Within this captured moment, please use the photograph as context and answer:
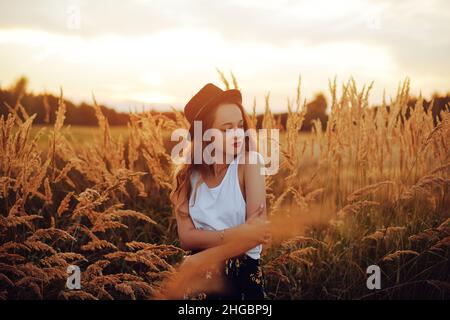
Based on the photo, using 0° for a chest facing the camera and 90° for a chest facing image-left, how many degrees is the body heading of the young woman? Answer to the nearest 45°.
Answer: approximately 0°
